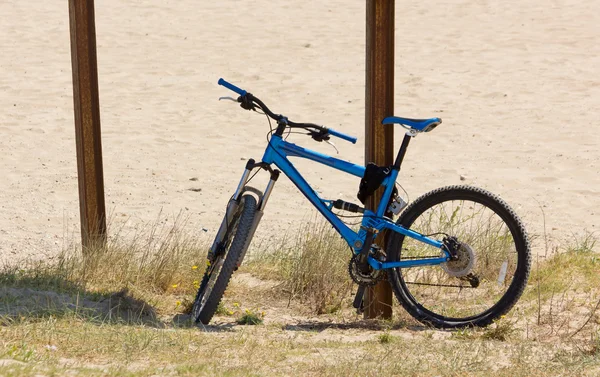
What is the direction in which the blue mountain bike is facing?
to the viewer's left

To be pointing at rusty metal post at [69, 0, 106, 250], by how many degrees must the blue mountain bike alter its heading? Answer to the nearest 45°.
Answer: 0° — it already faces it

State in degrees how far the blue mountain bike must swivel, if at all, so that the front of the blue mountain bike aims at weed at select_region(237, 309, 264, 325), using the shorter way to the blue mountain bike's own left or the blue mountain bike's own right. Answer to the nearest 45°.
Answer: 0° — it already faces it
